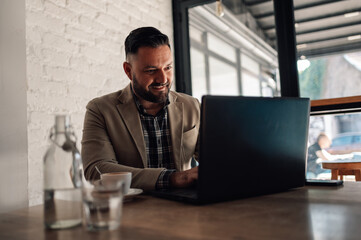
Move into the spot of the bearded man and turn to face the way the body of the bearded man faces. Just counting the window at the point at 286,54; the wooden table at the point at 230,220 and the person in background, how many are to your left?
2

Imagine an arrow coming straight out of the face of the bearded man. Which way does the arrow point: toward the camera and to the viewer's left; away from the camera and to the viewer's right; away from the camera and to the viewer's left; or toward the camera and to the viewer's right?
toward the camera and to the viewer's right

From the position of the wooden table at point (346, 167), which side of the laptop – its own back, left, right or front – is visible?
right

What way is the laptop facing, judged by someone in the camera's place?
facing away from the viewer and to the left of the viewer

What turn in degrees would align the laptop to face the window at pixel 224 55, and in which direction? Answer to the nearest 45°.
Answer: approximately 45° to its right

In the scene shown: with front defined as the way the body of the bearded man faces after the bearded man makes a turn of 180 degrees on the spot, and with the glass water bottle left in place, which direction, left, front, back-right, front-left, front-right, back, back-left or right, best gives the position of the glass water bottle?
back-left

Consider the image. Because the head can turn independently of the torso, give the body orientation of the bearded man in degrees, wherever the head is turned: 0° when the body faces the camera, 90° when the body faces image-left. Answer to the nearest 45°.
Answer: approximately 315°

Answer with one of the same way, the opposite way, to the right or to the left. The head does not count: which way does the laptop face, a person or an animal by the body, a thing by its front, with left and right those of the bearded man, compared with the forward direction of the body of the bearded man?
the opposite way
